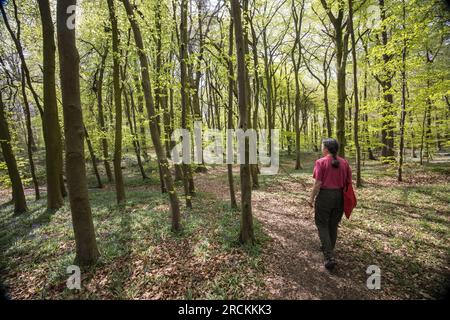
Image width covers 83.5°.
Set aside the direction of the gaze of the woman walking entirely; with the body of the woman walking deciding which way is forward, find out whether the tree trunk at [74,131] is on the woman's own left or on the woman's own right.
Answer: on the woman's own left

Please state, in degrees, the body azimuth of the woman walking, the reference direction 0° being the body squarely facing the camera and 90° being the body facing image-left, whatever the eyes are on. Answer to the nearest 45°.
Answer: approximately 135°

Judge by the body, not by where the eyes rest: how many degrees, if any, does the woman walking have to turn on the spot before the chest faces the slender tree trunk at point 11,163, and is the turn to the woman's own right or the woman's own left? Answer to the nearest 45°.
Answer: approximately 45° to the woman's own left

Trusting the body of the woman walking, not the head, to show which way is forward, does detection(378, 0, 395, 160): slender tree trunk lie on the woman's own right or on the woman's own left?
on the woman's own right

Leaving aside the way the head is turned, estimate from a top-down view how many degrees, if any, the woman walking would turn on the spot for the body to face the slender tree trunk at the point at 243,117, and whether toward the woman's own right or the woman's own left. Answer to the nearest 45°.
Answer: approximately 45° to the woman's own left
